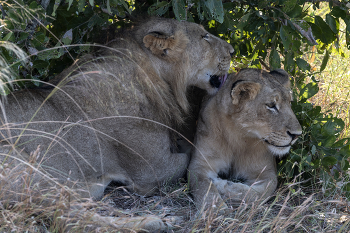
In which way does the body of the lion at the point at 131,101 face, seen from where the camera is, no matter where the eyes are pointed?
to the viewer's right

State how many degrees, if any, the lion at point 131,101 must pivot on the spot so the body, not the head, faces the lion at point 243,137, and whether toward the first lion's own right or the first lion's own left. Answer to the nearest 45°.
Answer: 0° — it already faces it

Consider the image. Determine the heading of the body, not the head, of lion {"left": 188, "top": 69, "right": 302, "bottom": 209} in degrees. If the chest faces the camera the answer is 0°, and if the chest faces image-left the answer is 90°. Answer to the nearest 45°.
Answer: approximately 315°
